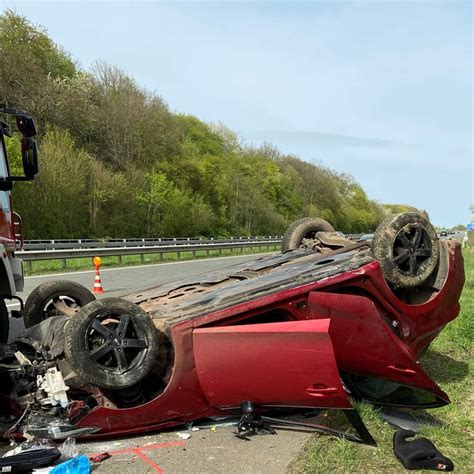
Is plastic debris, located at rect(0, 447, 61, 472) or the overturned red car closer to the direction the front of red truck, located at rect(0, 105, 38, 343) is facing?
the overturned red car

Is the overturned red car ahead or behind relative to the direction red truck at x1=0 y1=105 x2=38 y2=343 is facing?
ahead
